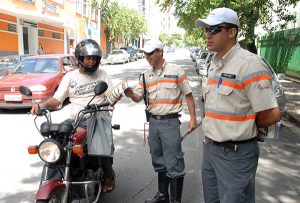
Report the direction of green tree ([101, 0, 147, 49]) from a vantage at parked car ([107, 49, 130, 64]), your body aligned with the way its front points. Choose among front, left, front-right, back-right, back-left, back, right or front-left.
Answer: back-right

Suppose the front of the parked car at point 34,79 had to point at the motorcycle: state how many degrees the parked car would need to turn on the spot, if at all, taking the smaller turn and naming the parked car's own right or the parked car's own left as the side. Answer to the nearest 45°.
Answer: approximately 45° to the parked car's own left

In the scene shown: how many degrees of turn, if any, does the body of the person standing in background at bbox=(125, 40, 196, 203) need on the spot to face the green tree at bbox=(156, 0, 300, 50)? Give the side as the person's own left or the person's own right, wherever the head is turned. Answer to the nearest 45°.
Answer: approximately 135° to the person's own right

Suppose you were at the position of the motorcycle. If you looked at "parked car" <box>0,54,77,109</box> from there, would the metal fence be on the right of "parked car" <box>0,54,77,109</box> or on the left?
right

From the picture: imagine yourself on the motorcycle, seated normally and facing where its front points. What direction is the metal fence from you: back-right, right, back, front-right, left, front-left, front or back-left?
back

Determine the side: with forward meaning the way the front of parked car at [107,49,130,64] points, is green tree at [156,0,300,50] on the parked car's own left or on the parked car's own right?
on the parked car's own left

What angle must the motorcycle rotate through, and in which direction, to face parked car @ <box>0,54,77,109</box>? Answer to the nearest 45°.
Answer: approximately 135° to its right

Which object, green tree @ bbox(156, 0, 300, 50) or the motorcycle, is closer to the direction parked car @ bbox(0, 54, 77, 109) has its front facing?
the motorcycle

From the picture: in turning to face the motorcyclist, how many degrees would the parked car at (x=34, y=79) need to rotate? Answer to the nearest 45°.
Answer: approximately 45° to its left

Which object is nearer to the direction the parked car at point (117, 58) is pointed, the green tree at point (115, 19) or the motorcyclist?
the motorcyclist

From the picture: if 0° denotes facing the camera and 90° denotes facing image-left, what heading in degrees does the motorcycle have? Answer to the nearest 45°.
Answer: approximately 45°
